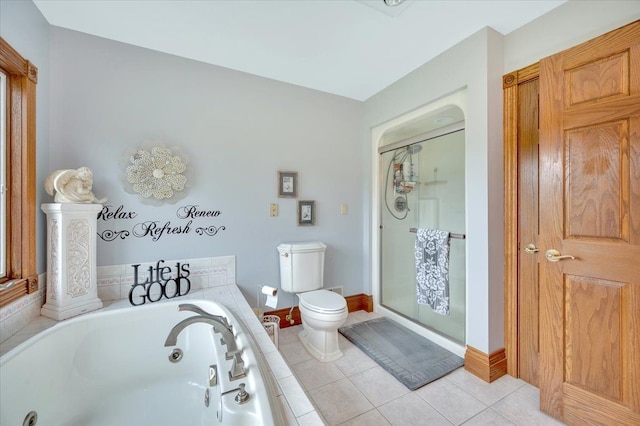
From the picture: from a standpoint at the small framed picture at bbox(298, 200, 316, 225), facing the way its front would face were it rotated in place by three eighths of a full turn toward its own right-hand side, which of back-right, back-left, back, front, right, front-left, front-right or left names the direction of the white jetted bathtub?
left

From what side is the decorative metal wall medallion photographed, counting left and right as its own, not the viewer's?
front

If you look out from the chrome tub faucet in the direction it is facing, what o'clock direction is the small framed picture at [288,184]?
The small framed picture is roughly at 4 o'clock from the chrome tub faucet.

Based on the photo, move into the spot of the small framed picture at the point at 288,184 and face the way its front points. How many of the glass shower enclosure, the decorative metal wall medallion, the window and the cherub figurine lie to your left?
1

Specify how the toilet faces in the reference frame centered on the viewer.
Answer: facing the viewer and to the right of the viewer

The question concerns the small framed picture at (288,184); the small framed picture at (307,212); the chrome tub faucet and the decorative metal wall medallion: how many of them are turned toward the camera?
3

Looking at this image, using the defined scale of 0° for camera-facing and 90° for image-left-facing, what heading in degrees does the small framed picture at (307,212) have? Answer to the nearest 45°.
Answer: approximately 0°

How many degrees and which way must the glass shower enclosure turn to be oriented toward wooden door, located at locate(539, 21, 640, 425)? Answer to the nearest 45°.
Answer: approximately 90° to its left

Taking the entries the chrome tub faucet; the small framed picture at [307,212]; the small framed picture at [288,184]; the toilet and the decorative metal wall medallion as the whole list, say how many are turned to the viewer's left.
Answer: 1

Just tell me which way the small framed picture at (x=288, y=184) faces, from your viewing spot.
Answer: facing the viewer

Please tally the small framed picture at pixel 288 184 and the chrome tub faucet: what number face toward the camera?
1

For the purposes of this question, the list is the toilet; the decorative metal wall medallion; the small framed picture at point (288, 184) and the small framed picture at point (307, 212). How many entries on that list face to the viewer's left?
0

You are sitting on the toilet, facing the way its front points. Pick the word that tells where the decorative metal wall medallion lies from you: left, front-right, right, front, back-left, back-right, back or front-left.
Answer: back-right

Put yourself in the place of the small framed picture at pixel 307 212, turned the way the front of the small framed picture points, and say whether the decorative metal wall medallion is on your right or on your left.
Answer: on your right

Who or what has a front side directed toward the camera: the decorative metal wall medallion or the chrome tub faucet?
the decorative metal wall medallion

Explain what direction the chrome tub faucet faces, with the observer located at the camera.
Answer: facing to the left of the viewer
